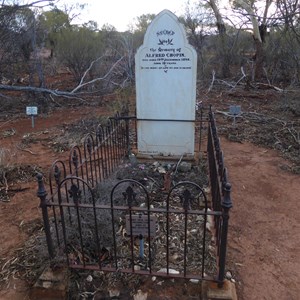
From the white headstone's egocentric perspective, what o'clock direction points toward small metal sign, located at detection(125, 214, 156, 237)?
The small metal sign is roughly at 12 o'clock from the white headstone.

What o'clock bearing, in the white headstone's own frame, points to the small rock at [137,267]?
The small rock is roughly at 12 o'clock from the white headstone.

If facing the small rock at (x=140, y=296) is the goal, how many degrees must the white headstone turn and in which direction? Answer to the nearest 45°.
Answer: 0° — it already faces it

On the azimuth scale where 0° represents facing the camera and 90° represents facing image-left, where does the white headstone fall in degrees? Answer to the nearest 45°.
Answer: approximately 0°
